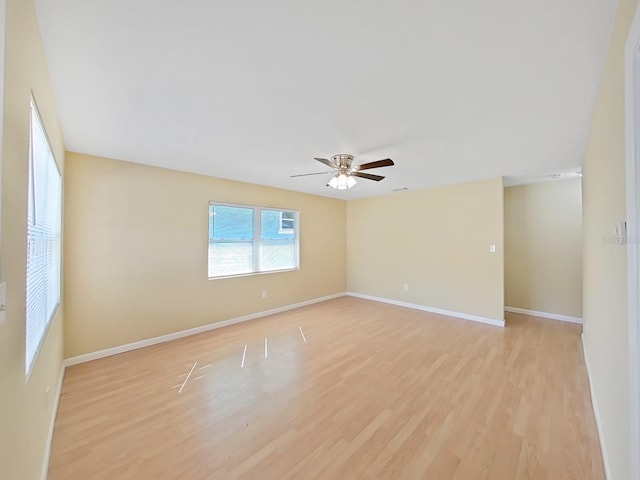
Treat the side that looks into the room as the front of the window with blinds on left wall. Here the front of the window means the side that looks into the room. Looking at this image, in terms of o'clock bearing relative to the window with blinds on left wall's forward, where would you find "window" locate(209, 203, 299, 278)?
The window is roughly at 11 o'clock from the window with blinds on left wall.

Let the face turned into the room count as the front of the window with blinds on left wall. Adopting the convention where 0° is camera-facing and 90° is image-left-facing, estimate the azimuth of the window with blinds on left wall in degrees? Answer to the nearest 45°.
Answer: approximately 270°
